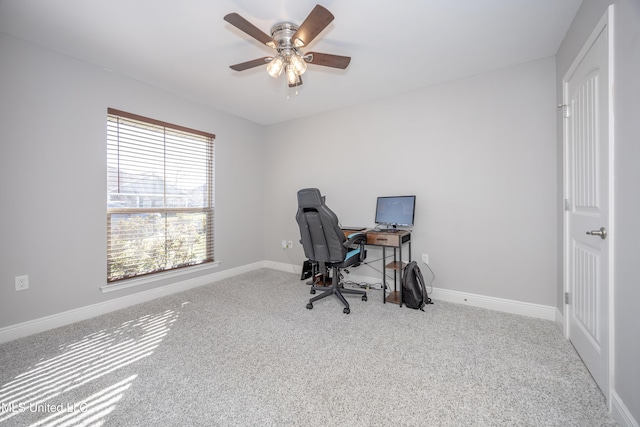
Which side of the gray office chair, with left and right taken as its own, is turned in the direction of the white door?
right

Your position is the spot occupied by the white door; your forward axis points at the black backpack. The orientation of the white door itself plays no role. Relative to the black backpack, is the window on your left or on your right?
left

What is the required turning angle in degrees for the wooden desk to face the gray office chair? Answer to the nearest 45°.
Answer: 0° — it already faces it

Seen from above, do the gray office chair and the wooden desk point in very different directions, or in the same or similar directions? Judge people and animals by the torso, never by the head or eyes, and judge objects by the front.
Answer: very different directions

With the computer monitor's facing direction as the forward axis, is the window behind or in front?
in front

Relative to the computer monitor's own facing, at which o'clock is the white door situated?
The white door is roughly at 9 o'clock from the computer monitor.

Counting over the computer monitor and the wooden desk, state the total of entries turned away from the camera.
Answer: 0

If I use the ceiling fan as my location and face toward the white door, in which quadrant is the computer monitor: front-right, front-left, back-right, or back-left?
front-left

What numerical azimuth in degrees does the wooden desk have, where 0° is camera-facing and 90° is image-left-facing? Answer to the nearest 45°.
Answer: approximately 45°

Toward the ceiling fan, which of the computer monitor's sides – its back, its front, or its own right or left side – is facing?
front

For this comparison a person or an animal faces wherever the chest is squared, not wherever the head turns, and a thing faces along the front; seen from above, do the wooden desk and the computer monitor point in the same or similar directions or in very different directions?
same or similar directions
